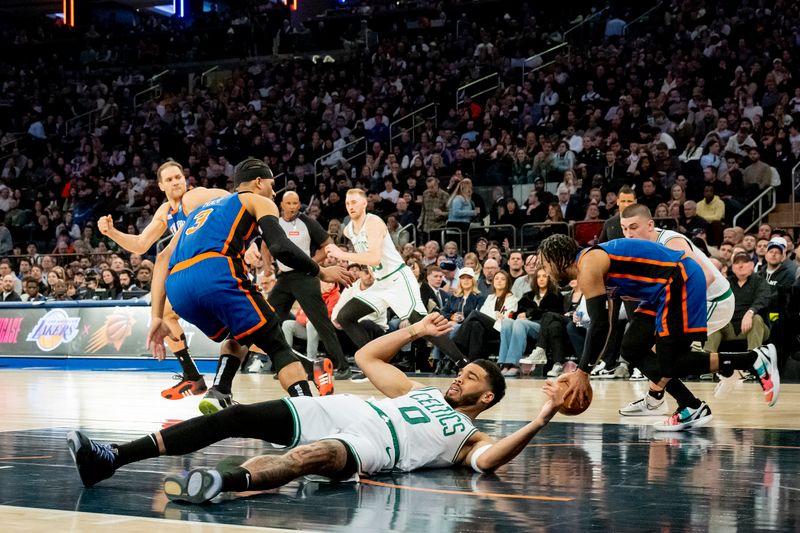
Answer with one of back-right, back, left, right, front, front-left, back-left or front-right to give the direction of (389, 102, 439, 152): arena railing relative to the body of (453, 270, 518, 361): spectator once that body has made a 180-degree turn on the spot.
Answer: front-left

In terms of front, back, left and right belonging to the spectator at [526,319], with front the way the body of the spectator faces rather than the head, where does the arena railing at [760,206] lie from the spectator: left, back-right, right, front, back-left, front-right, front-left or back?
back

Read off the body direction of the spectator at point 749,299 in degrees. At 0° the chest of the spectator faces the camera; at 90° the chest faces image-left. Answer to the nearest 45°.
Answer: approximately 45°

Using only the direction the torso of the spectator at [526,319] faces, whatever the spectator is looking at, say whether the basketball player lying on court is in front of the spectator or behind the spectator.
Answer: in front

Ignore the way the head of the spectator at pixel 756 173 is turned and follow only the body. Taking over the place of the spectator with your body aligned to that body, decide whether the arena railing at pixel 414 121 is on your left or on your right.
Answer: on your right

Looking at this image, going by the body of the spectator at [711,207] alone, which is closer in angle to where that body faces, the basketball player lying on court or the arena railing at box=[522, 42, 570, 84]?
the basketball player lying on court

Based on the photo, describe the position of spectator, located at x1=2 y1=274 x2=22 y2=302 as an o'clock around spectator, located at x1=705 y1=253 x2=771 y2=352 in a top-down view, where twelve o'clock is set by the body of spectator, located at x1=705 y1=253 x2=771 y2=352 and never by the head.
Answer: spectator, located at x1=2 y1=274 x2=22 y2=302 is roughly at 2 o'clock from spectator, located at x1=705 y1=253 x2=771 y2=352.

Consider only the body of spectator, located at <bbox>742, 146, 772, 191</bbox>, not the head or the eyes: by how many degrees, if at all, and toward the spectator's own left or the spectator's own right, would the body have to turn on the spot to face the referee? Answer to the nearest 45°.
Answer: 0° — they already face them

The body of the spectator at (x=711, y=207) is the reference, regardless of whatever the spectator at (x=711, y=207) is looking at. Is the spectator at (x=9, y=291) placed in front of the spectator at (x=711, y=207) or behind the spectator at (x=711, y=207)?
in front

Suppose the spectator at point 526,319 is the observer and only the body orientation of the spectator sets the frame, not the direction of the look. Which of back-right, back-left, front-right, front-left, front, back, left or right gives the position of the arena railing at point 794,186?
back

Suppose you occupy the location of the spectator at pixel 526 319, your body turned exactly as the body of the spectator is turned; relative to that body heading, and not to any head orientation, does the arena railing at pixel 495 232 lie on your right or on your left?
on your right

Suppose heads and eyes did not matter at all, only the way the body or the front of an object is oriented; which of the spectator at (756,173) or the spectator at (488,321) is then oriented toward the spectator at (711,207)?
the spectator at (756,173)

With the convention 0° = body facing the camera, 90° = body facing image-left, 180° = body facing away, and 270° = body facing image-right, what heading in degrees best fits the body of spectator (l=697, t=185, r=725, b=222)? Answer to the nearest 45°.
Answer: approximately 45°
